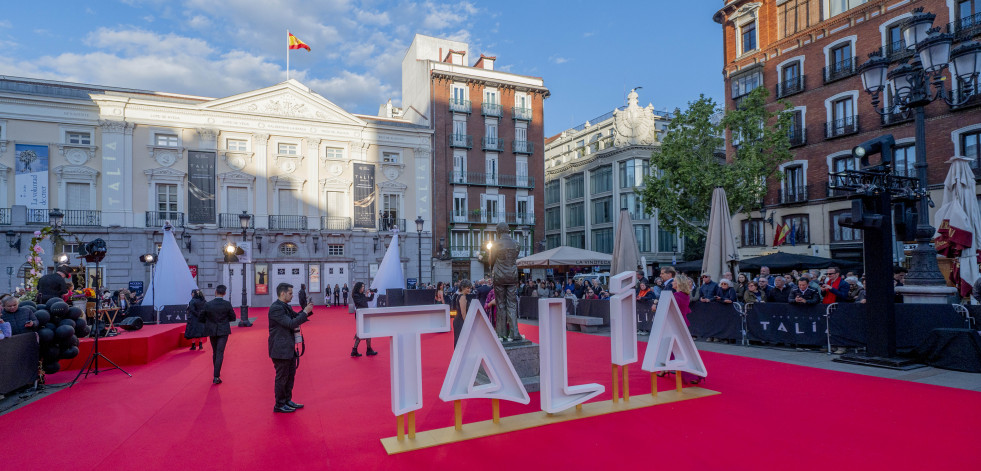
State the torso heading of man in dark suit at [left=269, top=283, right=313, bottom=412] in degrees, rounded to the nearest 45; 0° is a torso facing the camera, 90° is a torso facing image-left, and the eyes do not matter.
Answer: approximately 270°

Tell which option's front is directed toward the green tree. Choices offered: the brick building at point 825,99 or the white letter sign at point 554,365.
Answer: the brick building

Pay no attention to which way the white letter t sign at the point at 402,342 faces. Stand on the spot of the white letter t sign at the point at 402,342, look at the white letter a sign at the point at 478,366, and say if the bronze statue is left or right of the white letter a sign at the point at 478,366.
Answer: left

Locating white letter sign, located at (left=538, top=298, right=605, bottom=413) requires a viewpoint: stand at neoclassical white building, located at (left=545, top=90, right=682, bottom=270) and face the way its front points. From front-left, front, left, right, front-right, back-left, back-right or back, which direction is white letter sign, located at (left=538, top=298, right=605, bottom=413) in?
front-left

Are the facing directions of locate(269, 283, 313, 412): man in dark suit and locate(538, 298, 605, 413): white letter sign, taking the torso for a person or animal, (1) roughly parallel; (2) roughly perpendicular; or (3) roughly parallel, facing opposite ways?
roughly perpendicular

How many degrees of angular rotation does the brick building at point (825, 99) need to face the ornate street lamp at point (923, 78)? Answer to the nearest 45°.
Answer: approximately 45° to its left

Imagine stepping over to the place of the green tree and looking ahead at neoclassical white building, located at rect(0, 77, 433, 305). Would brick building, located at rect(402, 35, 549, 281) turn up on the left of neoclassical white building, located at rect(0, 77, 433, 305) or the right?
right

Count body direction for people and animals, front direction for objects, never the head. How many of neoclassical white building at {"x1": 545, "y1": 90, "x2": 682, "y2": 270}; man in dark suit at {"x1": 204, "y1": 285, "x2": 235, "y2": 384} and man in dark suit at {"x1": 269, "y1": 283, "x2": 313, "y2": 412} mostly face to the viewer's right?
1

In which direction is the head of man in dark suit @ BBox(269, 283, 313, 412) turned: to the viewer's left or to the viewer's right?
to the viewer's right
